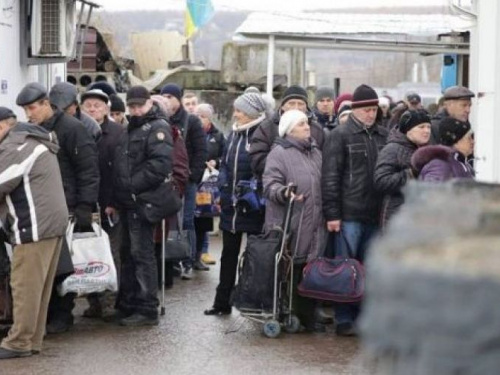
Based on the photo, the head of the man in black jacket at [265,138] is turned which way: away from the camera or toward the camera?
toward the camera

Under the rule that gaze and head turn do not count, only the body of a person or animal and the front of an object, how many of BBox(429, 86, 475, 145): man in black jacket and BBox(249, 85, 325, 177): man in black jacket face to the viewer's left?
0

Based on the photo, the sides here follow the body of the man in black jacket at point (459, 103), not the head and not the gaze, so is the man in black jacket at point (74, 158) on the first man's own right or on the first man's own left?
on the first man's own right

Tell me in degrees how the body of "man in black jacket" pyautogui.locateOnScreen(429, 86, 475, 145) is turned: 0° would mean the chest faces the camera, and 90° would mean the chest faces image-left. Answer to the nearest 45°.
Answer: approximately 315°

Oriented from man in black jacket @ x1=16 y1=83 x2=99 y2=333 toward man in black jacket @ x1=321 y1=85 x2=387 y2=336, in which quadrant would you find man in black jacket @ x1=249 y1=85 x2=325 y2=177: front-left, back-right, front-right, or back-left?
front-left

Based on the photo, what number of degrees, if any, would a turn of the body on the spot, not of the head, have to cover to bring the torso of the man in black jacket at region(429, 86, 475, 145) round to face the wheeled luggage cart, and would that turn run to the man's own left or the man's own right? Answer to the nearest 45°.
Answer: approximately 90° to the man's own right

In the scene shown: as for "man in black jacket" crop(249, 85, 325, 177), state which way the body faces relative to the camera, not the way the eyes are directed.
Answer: toward the camera

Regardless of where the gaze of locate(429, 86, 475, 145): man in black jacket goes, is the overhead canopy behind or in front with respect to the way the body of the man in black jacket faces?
behind

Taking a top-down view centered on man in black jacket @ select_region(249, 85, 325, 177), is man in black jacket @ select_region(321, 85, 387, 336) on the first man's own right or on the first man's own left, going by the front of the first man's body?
on the first man's own left

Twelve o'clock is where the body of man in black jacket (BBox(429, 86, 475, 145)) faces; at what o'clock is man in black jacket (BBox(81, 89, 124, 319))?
man in black jacket (BBox(81, 89, 124, 319)) is roughly at 4 o'clock from man in black jacket (BBox(429, 86, 475, 145)).

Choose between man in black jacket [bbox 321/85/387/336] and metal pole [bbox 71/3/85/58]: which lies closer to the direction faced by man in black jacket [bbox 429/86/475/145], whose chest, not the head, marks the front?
the man in black jacket
